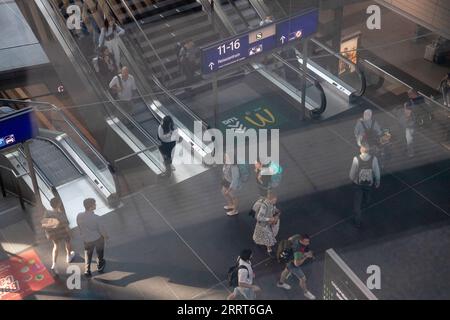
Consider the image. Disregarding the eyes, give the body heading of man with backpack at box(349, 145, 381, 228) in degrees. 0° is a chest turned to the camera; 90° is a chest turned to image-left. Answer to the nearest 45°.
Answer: approximately 180°

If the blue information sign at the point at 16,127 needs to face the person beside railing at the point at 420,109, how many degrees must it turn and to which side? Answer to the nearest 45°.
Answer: approximately 45° to its left

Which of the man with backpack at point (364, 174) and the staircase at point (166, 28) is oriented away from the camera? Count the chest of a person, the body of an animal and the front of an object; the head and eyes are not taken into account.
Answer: the man with backpack

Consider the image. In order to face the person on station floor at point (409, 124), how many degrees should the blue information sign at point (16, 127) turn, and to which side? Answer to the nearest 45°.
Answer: approximately 45° to its left

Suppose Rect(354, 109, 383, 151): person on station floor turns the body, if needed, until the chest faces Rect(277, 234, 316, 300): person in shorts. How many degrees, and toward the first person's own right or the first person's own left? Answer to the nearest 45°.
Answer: approximately 180°

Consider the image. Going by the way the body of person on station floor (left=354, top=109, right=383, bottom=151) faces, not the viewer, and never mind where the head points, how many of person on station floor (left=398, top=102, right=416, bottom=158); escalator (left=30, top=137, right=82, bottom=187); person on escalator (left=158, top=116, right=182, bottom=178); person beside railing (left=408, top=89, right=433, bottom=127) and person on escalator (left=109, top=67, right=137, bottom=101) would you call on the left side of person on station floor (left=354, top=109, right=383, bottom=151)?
3

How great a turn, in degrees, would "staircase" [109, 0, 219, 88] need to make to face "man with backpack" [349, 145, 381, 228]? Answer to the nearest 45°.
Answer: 0° — it already faces them

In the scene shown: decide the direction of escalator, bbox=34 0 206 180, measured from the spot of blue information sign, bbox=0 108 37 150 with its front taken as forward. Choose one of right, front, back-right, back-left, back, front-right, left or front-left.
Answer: left

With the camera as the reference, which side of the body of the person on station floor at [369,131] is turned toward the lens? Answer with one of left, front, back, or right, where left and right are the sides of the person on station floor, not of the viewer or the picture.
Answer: back

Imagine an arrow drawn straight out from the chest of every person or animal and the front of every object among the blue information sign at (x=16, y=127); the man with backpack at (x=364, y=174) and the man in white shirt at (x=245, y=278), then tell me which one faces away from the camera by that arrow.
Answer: the man with backpack

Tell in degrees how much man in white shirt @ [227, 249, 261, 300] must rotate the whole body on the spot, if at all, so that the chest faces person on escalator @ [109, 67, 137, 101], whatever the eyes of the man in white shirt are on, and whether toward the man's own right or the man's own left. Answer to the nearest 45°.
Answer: approximately 90° to the man's own left
